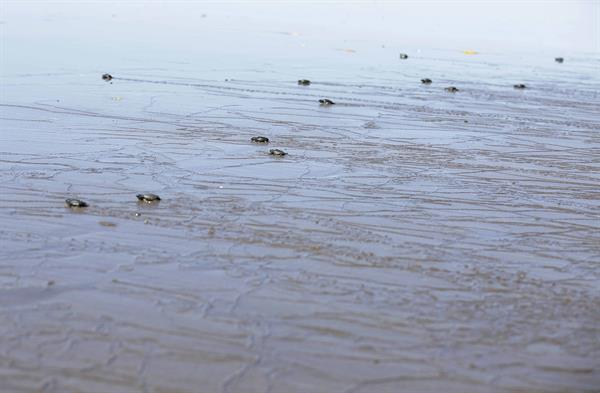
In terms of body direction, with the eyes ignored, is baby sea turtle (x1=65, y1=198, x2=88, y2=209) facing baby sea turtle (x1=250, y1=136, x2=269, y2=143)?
no

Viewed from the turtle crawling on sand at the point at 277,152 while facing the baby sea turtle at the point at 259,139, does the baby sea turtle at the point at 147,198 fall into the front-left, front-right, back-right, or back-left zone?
back-left

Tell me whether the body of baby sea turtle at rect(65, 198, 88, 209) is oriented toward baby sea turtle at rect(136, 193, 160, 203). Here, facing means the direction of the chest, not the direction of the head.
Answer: no
